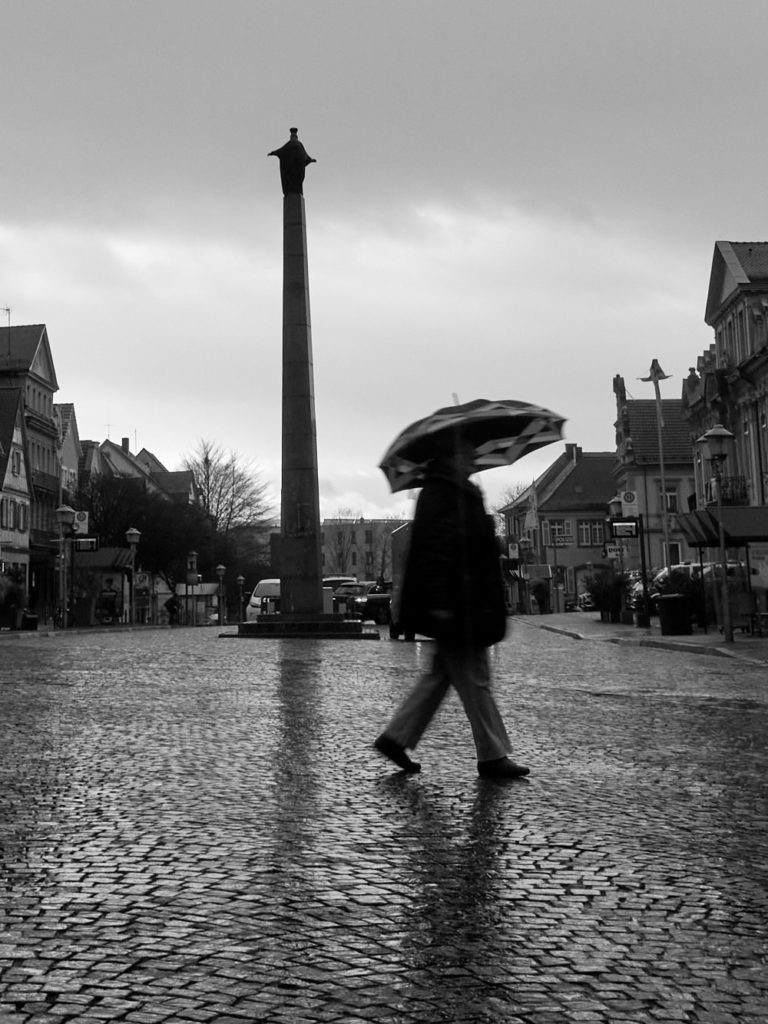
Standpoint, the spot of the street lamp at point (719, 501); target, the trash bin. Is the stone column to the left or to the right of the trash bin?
left

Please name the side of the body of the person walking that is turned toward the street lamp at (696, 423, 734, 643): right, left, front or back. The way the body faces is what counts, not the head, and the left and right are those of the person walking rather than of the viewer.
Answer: left

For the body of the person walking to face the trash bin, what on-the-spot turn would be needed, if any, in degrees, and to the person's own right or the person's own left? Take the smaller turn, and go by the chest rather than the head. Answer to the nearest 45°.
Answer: approximately 90° to the person's own left
